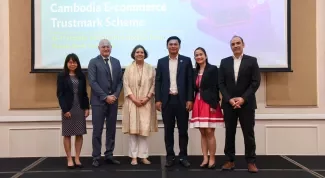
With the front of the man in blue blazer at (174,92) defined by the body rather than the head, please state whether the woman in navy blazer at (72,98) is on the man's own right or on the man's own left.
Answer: on the man's own right

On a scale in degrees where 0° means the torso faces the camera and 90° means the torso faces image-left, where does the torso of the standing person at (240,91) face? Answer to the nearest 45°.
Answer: approximately 0°

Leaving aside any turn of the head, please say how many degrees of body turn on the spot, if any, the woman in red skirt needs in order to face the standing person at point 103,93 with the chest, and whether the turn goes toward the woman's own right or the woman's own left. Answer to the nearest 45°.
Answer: approximately 45° to the woman's own right
